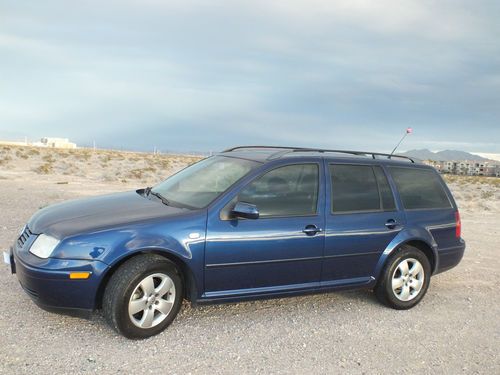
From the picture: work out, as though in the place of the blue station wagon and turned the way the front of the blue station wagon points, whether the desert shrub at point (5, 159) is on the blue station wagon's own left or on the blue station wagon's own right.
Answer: on the blue station wagon's own right

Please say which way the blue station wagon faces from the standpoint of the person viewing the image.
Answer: facing the viewer and to the left of the viewer
